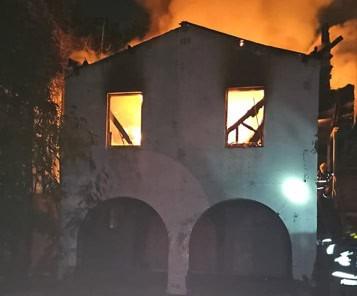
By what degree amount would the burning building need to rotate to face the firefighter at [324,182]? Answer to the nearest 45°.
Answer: approximately 90° to its left

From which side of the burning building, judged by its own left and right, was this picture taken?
front

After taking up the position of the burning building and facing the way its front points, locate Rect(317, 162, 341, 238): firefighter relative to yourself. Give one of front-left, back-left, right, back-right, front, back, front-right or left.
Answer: left
